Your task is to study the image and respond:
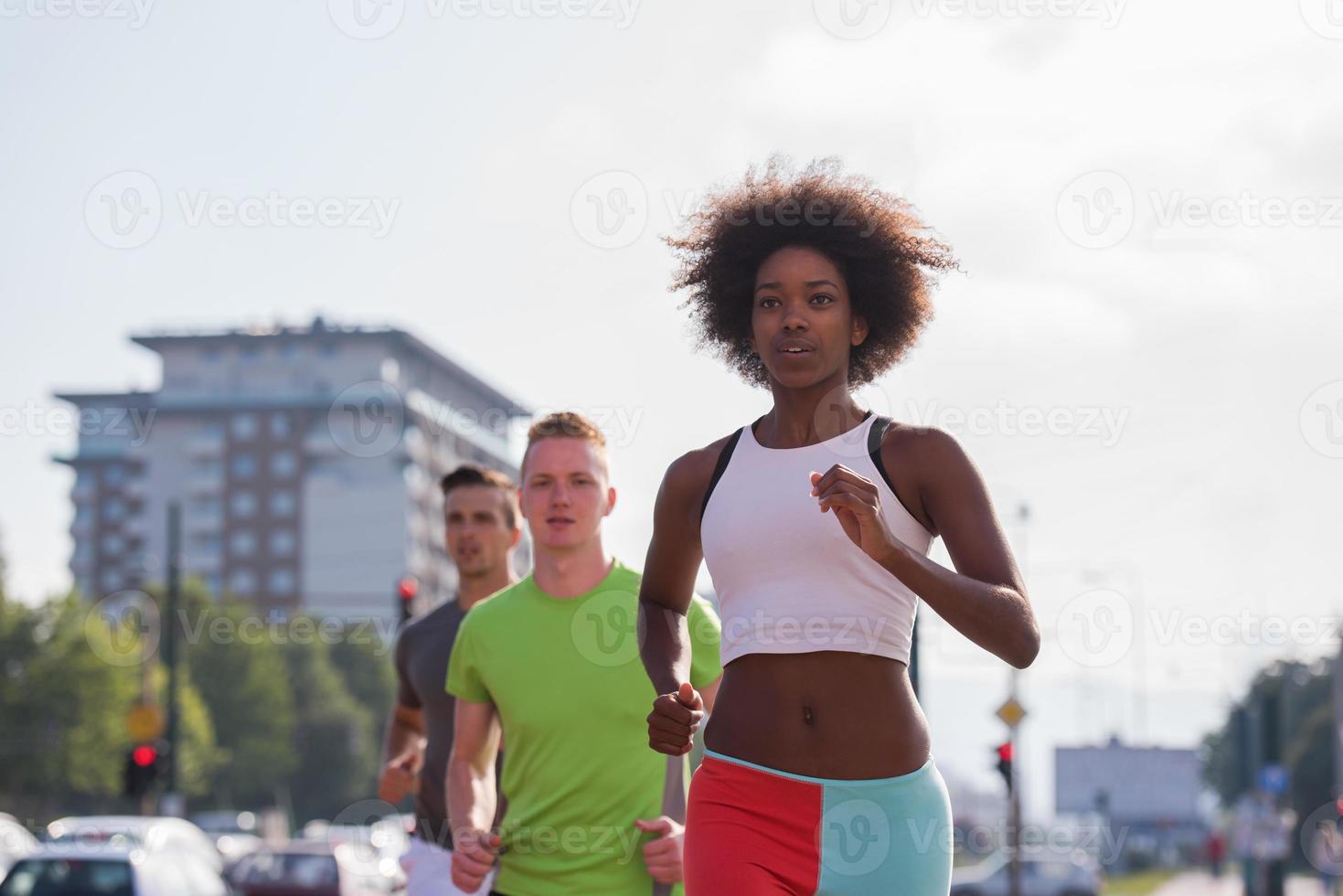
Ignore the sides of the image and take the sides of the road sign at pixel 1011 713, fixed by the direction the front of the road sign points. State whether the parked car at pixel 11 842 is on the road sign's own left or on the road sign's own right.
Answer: on the road sign's own right

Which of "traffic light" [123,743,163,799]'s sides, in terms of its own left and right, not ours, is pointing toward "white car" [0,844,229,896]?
front

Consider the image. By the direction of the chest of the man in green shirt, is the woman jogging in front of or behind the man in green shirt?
in front

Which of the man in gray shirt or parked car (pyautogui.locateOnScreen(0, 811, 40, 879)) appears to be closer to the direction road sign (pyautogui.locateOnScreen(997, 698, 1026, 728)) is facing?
the man in gray shirt

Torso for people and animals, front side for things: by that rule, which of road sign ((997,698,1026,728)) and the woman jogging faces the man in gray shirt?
the road sign

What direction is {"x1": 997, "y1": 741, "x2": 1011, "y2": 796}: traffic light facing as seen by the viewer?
toward the camera

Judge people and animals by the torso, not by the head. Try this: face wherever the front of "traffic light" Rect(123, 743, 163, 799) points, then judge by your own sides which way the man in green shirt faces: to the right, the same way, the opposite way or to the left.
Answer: the same way

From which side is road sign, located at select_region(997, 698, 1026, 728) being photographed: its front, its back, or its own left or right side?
front

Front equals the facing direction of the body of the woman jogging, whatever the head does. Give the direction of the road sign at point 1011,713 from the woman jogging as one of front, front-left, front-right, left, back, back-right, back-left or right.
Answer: back

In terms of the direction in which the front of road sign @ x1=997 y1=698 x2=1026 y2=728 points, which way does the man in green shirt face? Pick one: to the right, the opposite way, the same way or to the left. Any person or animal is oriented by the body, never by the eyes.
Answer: the same way

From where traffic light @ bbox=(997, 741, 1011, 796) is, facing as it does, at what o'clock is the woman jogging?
The woman jogging is roughly at 12 o'clock from the traffic light.

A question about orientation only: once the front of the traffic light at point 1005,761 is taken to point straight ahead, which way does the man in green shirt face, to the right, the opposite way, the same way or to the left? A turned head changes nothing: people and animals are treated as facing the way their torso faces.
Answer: the same way

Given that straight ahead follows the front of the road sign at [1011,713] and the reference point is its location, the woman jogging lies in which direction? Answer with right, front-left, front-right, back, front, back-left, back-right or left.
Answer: front

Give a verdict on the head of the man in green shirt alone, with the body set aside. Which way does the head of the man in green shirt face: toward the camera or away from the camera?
toward the camera

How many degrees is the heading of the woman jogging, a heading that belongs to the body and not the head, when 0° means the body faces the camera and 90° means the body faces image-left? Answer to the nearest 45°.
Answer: approximately 0°
